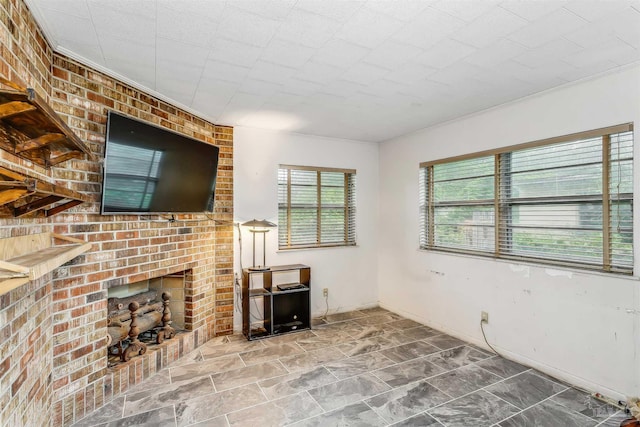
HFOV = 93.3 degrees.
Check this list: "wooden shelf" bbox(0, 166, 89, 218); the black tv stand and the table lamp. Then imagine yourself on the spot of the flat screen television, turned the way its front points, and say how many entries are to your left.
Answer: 2

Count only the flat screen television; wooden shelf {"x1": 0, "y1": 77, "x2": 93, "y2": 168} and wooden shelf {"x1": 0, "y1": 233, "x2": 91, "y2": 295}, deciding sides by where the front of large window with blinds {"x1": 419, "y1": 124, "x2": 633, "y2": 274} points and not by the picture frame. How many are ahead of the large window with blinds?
3

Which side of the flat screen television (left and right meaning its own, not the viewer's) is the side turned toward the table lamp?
left

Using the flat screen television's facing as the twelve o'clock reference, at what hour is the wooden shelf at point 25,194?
The wooden shelf is roughly at 2 o'clock from the flat screen television.

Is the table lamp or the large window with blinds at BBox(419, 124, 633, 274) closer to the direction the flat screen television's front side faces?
the large window with blinds

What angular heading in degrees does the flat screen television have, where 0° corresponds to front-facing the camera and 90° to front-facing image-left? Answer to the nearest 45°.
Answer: approximately 315°

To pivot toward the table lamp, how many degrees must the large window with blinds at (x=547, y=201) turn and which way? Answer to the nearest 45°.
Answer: approximately 45° to its right
